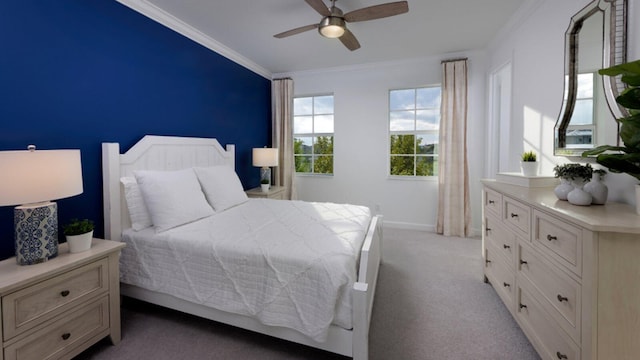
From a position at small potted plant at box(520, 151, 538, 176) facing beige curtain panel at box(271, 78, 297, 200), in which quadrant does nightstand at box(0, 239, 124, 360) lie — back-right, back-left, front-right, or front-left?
front-left

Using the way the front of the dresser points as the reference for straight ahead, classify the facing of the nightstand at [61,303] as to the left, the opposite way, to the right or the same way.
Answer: the opposite way

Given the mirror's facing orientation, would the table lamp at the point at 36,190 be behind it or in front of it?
in front

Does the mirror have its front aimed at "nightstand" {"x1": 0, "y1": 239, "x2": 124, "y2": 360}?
yes

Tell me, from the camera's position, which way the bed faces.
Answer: facing the viewer and to the right of the viewer

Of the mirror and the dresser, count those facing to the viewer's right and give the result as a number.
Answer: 0

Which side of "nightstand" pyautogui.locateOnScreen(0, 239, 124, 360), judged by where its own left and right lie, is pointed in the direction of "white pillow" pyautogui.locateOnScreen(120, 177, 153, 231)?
left

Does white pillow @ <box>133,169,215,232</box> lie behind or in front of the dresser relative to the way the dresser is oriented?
in front

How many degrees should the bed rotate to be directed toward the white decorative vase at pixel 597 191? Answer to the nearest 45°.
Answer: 0° — it already faces it

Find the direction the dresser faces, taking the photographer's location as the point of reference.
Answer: facing the viewer and to the left of the viewer

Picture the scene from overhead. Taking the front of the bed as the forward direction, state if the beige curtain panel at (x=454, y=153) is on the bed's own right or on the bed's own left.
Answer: on the bed's own left

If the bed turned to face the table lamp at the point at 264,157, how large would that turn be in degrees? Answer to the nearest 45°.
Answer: approximately 135° to its left

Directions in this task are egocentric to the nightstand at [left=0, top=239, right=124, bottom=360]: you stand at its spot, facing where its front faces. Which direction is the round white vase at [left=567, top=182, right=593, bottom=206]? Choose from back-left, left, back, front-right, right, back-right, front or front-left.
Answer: front

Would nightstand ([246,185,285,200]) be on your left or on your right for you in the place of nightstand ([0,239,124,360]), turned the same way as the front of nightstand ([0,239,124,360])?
on your left

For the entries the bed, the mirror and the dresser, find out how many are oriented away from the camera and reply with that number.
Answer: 0

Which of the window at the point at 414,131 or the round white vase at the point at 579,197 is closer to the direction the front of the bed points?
the round white vase

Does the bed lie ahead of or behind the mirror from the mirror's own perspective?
ahead
